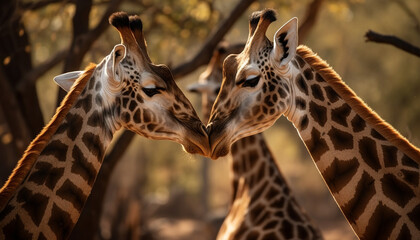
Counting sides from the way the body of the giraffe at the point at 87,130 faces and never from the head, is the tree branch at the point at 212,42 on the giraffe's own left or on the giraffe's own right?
on the giraffe's own left

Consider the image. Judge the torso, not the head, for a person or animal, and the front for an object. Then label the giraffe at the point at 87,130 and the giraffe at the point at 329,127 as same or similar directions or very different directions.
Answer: very different directions

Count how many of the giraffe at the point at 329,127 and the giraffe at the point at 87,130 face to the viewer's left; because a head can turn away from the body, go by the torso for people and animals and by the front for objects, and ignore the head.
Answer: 1

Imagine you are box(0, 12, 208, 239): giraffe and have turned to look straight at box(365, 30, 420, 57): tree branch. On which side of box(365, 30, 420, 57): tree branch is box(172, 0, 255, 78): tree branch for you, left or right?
left

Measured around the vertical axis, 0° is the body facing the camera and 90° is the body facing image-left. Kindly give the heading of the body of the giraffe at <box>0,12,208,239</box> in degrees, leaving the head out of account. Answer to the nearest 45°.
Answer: approximately 270°

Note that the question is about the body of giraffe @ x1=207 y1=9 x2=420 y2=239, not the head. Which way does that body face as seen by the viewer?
to the viewer's left
